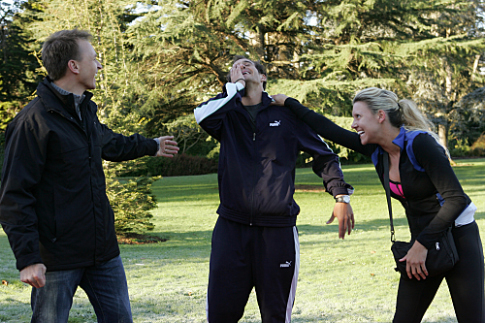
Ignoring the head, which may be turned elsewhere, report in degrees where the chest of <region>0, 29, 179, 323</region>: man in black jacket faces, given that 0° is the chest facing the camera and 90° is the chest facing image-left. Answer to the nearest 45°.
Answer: approximately 315°

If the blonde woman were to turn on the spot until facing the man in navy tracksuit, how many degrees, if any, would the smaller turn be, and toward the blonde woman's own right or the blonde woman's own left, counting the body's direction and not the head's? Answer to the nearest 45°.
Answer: approximately 45° to the blonde woman's own right

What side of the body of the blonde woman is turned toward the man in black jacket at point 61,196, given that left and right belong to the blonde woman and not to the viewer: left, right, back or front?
front

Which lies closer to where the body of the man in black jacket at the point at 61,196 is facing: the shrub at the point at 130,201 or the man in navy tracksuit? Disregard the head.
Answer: the man in navy tracksuit

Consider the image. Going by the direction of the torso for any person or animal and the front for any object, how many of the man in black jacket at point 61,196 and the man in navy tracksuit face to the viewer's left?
0

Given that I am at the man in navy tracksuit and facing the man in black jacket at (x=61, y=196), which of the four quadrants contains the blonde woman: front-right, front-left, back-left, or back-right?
back-left

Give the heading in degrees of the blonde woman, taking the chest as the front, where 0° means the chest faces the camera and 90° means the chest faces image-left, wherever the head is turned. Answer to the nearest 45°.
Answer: approximately 45°

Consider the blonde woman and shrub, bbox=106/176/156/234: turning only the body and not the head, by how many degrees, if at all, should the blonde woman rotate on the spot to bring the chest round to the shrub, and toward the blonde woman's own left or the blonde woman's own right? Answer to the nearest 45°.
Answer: approximately 90° to the blonde woman's own right

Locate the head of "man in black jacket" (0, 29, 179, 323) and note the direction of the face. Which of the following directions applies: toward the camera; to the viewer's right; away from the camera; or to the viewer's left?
to the viewer's right

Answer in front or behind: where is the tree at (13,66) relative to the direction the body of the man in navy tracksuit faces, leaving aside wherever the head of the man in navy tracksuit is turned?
behind

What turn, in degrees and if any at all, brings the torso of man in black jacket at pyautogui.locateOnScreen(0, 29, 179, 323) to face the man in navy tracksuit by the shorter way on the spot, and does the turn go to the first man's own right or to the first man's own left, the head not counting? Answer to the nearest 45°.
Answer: approximately 45° to the first man's own left

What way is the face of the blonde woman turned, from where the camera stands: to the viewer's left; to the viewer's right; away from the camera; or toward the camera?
to the viewer's left

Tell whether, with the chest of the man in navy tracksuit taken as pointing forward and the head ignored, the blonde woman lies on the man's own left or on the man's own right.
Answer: on the man's own left

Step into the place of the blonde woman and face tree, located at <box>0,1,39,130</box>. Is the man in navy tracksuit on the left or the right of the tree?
left

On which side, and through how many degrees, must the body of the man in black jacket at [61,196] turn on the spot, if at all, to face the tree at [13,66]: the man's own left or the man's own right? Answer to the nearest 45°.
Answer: approximately 135° to the man's own left
